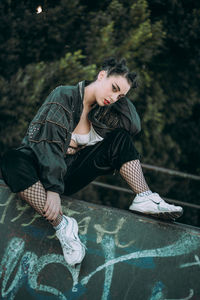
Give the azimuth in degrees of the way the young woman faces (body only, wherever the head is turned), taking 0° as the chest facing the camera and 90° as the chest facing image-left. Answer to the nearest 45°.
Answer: approximately 315°
